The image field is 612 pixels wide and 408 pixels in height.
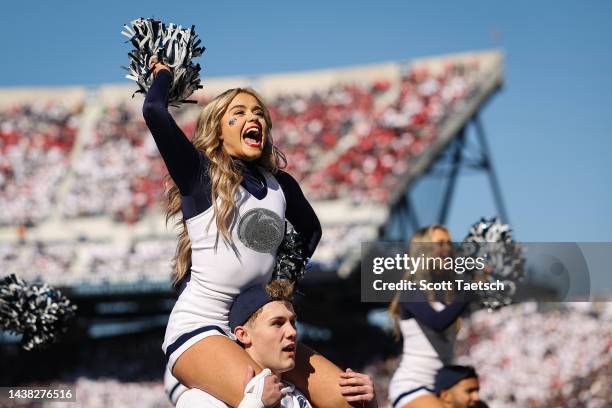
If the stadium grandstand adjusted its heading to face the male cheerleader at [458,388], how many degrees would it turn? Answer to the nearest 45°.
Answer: approximately 45° to its left

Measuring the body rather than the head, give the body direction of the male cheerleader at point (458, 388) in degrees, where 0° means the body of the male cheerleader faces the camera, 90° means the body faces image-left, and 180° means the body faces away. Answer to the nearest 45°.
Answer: approximately 315°

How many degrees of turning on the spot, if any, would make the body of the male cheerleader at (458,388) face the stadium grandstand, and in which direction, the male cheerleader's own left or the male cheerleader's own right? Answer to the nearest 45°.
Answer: approximately 135° to the male cheerleader's own left

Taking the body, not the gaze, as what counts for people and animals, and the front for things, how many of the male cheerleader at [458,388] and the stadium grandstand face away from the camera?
0

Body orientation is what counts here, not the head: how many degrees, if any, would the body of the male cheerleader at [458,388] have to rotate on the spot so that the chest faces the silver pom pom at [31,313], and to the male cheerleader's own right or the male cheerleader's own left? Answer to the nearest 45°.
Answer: approximately 90° to the male cheerleader's own right
